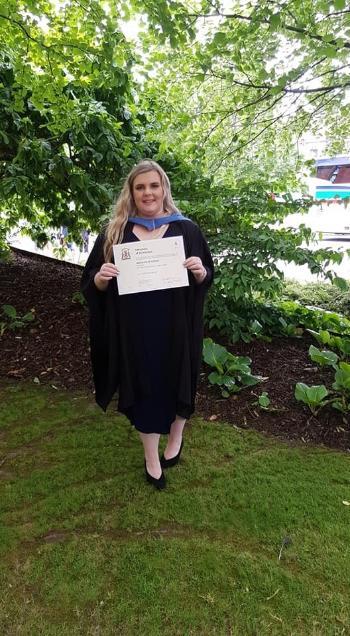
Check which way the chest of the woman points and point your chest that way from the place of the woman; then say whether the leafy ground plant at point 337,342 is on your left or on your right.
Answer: on your left

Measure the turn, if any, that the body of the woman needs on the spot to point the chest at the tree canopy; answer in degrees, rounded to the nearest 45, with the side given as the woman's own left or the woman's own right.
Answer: approximately 135° to the woman's own left

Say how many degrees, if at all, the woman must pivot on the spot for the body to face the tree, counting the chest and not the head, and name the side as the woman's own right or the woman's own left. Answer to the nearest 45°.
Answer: approximately 180°

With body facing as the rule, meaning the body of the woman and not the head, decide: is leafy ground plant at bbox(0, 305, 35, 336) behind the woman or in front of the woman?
behind

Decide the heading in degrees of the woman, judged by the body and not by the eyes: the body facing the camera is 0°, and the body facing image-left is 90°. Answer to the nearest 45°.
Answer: approximately 0°

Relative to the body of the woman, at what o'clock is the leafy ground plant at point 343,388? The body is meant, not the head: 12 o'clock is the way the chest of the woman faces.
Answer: The leafy ground plant is roughly at 8 o'clock from the woman.

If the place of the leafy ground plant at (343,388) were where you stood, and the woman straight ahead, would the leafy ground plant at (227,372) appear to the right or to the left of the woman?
right

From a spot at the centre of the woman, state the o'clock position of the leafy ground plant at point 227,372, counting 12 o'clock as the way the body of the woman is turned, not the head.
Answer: The leafy ground plant is roughly at 7 o'clock from the woman.
